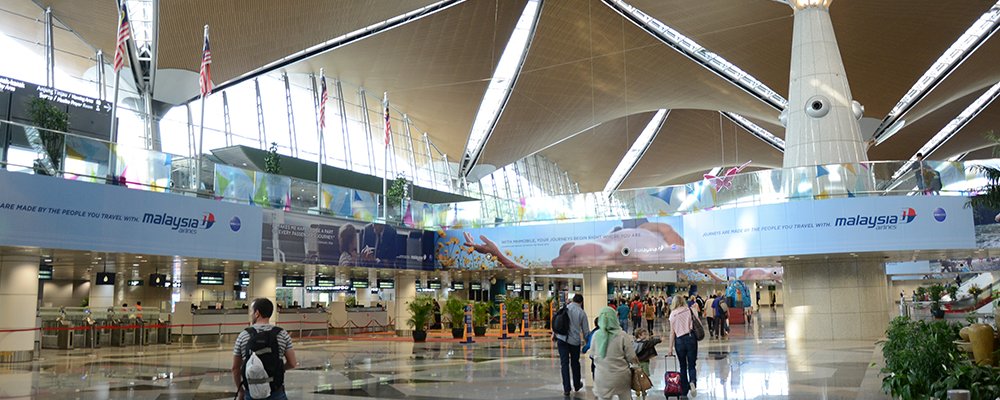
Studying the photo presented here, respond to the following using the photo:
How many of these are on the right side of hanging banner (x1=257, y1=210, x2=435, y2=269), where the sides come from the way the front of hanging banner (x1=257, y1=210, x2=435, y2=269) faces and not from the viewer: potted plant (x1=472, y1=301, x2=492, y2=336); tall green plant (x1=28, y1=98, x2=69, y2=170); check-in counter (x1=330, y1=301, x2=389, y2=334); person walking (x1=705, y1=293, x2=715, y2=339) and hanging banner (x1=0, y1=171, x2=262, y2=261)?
2

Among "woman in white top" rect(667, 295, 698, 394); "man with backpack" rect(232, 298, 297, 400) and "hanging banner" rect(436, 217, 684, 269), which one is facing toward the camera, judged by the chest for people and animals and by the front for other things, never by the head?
the hanging banner

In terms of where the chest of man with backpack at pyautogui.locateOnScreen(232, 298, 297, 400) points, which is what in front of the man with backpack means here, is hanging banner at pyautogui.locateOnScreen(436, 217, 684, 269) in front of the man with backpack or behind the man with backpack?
in front

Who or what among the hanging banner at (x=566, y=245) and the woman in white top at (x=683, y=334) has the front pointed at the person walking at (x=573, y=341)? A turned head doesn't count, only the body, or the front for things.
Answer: the hanging banner

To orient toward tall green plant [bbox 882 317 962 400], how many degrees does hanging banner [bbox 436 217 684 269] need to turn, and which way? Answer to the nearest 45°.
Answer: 0° — it already faces it

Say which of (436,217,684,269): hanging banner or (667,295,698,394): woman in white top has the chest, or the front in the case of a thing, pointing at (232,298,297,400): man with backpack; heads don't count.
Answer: the hanging banner

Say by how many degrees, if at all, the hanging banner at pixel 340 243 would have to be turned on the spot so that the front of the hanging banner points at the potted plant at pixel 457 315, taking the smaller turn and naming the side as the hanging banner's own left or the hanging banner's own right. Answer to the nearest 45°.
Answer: approximately 90° to the hanging banner's own left

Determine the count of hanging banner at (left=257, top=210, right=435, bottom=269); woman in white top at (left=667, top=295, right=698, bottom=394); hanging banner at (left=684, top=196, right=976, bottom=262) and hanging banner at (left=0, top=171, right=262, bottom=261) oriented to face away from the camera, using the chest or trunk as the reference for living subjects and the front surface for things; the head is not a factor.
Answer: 1

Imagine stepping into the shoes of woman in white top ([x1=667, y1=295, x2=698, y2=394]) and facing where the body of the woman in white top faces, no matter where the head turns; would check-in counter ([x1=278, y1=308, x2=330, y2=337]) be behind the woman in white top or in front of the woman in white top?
in front

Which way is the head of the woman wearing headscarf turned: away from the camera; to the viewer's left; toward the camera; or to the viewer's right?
away from the camera

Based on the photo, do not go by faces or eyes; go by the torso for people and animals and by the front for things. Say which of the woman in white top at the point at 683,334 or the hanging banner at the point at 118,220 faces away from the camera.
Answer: the woman in white top

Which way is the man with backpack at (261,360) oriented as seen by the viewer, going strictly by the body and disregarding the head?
away from the camera

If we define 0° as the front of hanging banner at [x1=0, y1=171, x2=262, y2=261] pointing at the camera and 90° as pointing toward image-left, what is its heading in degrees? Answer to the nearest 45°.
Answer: approximately 315°

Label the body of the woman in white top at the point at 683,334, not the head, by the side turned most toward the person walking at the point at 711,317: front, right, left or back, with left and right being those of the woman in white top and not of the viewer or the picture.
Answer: front

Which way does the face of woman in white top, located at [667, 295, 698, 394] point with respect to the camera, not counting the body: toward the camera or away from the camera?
away from the camera

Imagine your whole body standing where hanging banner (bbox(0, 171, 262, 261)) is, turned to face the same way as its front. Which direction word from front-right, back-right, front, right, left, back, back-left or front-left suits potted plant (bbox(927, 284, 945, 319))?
front-left

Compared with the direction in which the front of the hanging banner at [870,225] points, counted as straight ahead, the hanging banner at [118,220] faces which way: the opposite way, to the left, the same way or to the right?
to the left

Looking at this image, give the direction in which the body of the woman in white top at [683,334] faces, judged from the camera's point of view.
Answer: away from the camera

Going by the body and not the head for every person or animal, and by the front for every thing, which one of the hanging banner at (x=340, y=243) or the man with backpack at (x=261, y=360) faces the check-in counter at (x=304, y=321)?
the man with backpack

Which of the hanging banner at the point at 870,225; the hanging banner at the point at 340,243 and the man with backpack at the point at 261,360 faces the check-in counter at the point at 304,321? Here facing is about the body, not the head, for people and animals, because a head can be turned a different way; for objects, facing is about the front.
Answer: the man with backpack

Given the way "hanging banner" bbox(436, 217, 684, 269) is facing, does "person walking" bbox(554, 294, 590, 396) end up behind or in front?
in front

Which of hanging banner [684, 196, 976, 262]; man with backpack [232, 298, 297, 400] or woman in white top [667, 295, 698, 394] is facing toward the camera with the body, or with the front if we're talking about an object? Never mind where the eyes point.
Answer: the hanging banner

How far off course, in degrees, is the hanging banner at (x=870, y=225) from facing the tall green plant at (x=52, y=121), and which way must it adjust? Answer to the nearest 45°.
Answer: approximately 45° to its right

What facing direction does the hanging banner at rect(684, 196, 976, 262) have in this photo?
toward the camera
